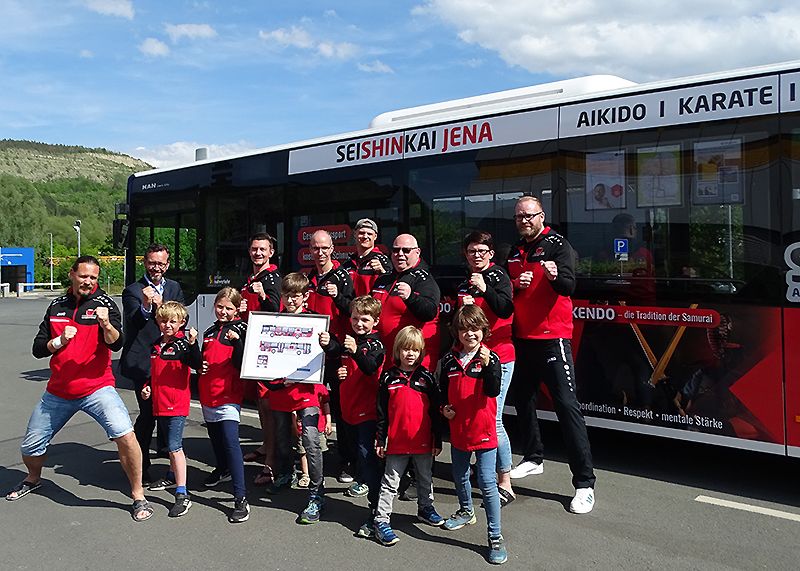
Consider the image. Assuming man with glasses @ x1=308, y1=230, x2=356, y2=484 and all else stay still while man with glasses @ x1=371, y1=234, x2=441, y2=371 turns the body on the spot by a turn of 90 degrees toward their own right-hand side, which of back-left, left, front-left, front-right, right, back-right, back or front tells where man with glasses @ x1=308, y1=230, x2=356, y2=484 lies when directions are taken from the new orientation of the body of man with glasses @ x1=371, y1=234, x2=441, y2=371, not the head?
front

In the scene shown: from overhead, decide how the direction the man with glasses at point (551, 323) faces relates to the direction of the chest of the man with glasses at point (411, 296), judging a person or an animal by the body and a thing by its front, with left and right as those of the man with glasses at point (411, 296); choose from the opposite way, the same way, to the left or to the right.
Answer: the same way

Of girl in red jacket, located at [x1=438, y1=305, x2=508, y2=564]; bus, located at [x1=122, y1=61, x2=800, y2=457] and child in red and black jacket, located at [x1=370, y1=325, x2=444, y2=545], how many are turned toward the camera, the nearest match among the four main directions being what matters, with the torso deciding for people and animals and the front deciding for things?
2

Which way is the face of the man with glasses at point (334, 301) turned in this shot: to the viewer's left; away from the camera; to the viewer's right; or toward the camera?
toward the camera

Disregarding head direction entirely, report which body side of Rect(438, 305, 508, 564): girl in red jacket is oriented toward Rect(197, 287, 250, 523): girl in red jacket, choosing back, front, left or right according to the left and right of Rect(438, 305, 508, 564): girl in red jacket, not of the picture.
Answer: right

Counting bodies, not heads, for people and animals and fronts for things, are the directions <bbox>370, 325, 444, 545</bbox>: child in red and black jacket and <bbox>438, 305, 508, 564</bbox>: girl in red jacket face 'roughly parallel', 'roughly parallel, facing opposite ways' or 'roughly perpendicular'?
roughly parallel

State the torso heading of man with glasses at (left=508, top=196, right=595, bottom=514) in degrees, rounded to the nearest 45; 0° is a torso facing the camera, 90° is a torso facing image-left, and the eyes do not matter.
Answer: approximately 45°

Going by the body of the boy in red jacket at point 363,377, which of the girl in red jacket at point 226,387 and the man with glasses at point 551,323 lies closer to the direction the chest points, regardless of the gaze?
the girl in red jacket

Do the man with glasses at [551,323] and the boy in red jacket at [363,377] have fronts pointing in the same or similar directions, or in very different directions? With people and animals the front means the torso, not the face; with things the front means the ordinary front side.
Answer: same or similar directions

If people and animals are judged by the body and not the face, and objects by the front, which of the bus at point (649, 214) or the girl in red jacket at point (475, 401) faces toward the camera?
the girl in red jacket

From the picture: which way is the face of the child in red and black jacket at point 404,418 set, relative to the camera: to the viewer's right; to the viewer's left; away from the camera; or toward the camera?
toward the camera

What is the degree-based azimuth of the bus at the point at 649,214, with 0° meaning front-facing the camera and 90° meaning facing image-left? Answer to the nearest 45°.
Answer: approximately 135°

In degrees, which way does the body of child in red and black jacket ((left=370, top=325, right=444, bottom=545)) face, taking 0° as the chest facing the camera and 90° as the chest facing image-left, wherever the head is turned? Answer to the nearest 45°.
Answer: approximately 0°

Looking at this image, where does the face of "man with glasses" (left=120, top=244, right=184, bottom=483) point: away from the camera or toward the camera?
toward the camera

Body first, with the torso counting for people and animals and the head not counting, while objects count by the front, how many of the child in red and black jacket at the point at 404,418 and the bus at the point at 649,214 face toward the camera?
1

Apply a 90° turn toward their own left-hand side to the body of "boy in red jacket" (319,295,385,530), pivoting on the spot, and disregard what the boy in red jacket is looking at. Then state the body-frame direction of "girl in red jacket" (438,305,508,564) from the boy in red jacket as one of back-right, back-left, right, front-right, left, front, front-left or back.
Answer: front

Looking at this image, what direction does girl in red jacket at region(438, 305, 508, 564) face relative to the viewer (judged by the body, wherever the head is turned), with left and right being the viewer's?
facing the viewer
